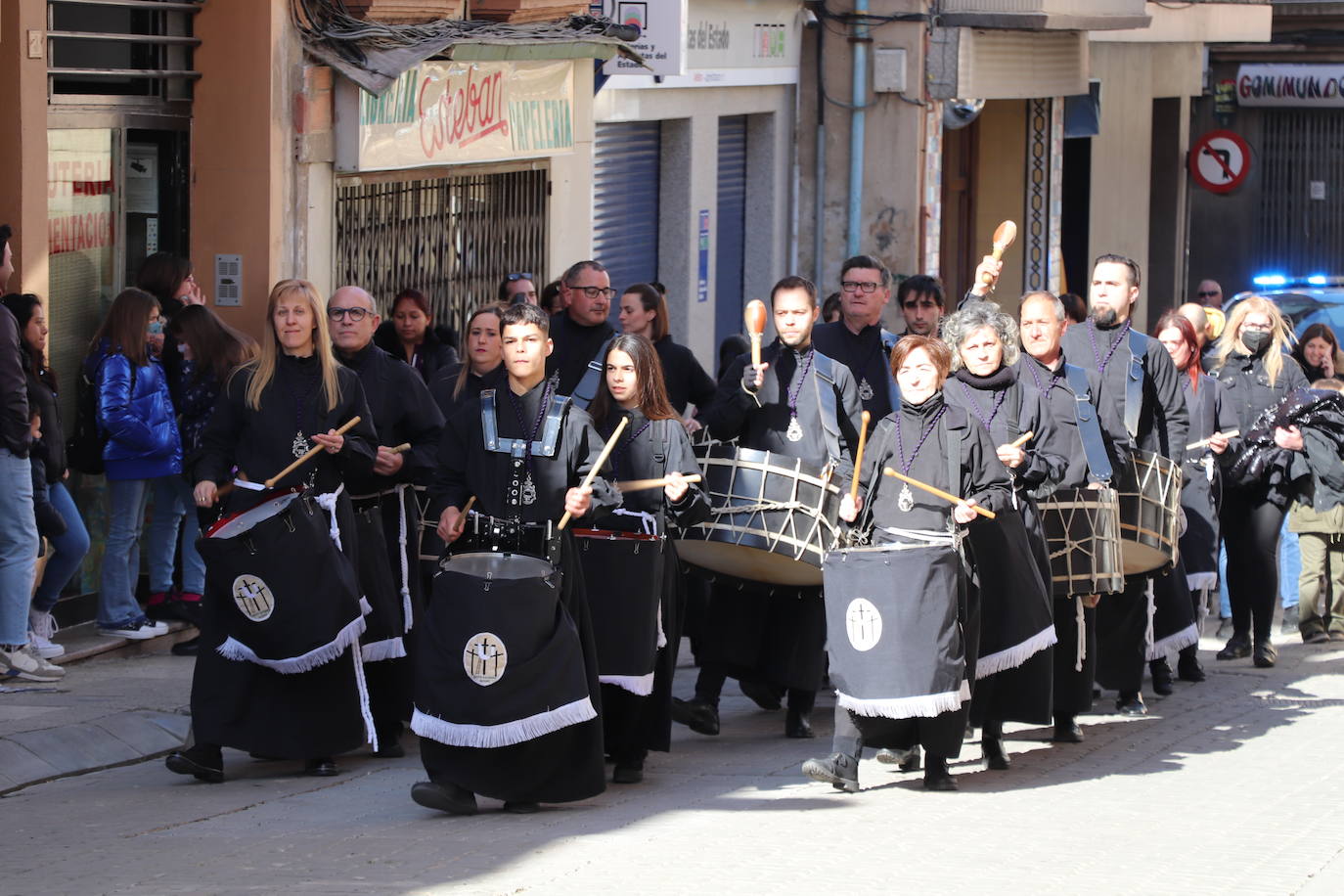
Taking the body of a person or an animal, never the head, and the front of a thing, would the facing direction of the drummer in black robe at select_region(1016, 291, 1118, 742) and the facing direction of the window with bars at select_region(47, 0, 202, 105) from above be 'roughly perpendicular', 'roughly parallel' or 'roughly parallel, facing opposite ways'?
roughly perpendicular

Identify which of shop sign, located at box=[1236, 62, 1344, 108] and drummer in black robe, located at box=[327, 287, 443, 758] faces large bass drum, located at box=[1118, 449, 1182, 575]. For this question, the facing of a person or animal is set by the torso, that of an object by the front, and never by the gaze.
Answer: the shop sign

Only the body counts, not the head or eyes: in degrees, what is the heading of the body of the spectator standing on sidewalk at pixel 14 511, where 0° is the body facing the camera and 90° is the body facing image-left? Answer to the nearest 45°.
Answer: approximately 270°

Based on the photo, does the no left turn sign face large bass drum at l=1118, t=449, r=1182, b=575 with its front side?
yes

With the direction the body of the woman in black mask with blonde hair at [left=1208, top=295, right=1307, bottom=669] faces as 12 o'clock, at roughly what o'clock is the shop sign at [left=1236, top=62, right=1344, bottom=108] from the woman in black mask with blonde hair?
The shop sign is roughly at 6 o'clock from the woman in black mask with blonde hair.

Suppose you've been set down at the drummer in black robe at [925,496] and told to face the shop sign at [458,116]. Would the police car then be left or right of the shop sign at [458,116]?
right

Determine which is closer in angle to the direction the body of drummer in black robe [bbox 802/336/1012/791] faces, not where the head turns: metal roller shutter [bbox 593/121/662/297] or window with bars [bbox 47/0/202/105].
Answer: the window with bars

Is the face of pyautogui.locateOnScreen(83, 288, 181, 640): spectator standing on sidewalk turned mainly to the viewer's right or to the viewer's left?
to the viewer's right

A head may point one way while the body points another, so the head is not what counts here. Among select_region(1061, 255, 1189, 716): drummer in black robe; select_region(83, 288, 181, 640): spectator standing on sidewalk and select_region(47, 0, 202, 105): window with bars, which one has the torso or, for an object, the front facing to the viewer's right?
the spectator standing on sidewalk
